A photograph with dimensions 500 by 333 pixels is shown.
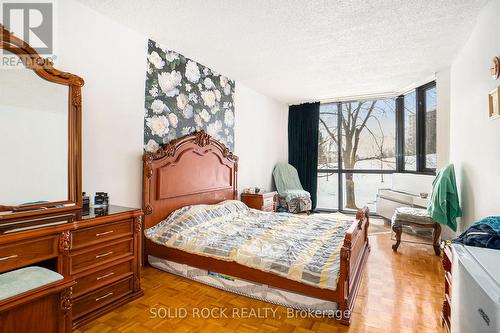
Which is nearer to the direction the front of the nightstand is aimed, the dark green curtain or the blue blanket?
the blue blanket

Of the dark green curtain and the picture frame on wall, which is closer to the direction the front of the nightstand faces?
the picture frame on wall

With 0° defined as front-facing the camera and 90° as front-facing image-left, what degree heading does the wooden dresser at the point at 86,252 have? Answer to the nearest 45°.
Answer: approximately 315°

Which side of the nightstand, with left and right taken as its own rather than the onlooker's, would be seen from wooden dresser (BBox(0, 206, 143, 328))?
right

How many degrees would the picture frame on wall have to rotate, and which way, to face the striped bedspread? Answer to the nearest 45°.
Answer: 0° — it already faces it

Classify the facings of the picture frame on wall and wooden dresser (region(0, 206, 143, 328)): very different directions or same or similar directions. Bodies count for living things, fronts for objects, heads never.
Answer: very different directions

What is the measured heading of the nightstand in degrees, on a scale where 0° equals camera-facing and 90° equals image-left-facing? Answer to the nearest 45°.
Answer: approximately 315°

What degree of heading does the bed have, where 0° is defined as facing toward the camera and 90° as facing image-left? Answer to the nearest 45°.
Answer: approximately 315°

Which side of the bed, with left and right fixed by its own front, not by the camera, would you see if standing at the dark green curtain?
left

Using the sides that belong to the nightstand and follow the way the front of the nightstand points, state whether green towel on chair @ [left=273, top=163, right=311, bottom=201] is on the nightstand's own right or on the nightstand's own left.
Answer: on the nightstand's own left
